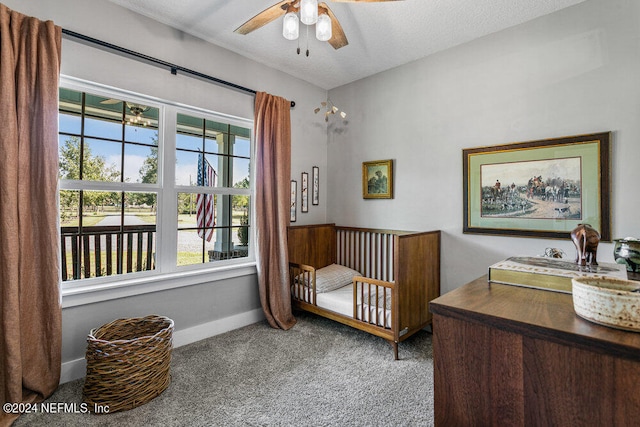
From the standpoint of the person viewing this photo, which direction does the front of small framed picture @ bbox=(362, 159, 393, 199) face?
facing the viewer and to the left of the viewer

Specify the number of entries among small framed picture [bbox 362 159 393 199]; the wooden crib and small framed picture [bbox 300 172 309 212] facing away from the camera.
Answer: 0

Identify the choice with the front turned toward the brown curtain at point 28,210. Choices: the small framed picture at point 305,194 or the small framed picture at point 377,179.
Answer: the small framed picture at point 377,179

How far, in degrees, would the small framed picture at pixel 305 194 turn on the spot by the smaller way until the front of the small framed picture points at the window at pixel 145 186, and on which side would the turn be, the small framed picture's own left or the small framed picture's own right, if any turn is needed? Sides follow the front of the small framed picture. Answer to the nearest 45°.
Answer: approximately 90° to the small framed picture's own right

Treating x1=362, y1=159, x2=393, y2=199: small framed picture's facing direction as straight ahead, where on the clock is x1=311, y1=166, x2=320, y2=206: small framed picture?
x1=311, y1=166, x2=320, y2=206: small framed picture is roughly at 2 o'clock from x1=362, y1=159, x2=393, y2=199: small framed picture.

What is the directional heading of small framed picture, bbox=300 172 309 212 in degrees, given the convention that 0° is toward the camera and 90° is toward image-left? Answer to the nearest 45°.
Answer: approximately 315°

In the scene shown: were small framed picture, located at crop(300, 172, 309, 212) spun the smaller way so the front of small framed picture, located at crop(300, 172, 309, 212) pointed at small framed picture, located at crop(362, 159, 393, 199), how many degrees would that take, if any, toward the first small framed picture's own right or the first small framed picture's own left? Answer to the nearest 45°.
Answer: approximately 45° to the first small framed picture's own left

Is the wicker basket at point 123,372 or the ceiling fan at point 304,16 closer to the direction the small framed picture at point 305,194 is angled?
the ceiling fan

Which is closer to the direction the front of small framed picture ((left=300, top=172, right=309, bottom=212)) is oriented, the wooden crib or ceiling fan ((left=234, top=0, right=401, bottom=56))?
the wooden crib

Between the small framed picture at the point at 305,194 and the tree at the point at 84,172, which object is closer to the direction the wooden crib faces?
the tree

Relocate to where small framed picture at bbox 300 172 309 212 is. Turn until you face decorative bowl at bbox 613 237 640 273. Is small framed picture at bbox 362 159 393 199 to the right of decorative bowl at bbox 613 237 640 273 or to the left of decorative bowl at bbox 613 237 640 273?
left

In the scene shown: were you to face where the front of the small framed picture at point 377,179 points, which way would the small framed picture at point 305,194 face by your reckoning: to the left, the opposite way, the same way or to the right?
to the left
